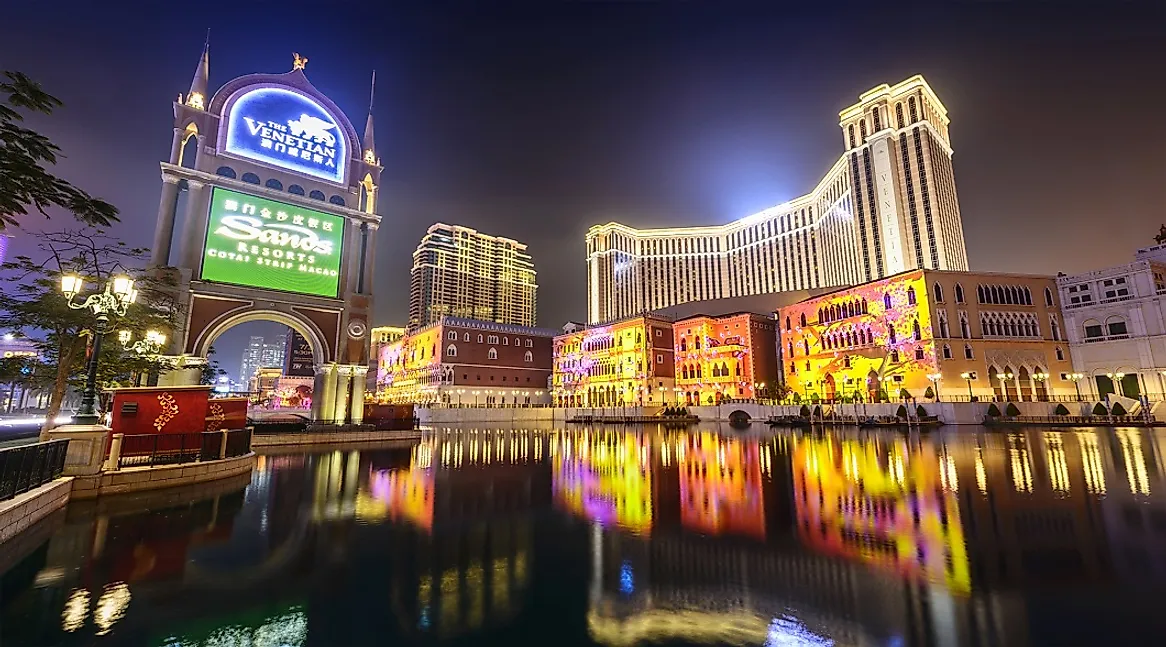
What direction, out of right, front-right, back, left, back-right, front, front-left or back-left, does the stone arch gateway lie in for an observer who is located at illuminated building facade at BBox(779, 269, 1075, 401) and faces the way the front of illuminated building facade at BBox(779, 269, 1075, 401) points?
front

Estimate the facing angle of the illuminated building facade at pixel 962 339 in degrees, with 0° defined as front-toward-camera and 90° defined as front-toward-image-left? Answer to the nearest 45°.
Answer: approximately 45°

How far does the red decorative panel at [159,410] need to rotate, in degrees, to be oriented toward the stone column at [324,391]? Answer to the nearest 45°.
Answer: approximately 135° to its left

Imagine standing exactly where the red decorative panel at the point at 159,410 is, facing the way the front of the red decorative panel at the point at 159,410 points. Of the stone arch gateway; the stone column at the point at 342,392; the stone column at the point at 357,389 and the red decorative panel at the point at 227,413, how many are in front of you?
0

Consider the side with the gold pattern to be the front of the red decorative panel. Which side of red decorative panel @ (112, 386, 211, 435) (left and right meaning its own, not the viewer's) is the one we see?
front

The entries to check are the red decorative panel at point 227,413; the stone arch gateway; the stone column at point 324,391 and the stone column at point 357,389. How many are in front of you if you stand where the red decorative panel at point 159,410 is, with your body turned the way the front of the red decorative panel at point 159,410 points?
0

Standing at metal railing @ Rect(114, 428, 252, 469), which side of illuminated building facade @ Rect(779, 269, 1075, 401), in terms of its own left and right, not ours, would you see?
front

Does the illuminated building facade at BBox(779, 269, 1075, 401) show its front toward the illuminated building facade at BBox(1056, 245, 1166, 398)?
no

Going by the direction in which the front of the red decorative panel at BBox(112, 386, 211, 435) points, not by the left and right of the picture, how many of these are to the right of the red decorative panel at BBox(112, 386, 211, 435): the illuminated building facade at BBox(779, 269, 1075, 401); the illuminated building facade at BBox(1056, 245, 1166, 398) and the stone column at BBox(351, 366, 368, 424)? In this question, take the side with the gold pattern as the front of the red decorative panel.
0

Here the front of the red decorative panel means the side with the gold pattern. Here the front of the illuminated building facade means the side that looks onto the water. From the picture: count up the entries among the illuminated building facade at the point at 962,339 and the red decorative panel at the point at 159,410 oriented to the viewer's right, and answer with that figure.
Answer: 0

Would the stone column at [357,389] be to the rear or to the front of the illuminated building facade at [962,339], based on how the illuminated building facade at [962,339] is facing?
to the front

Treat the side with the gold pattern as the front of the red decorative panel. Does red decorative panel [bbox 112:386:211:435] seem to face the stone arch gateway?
no
